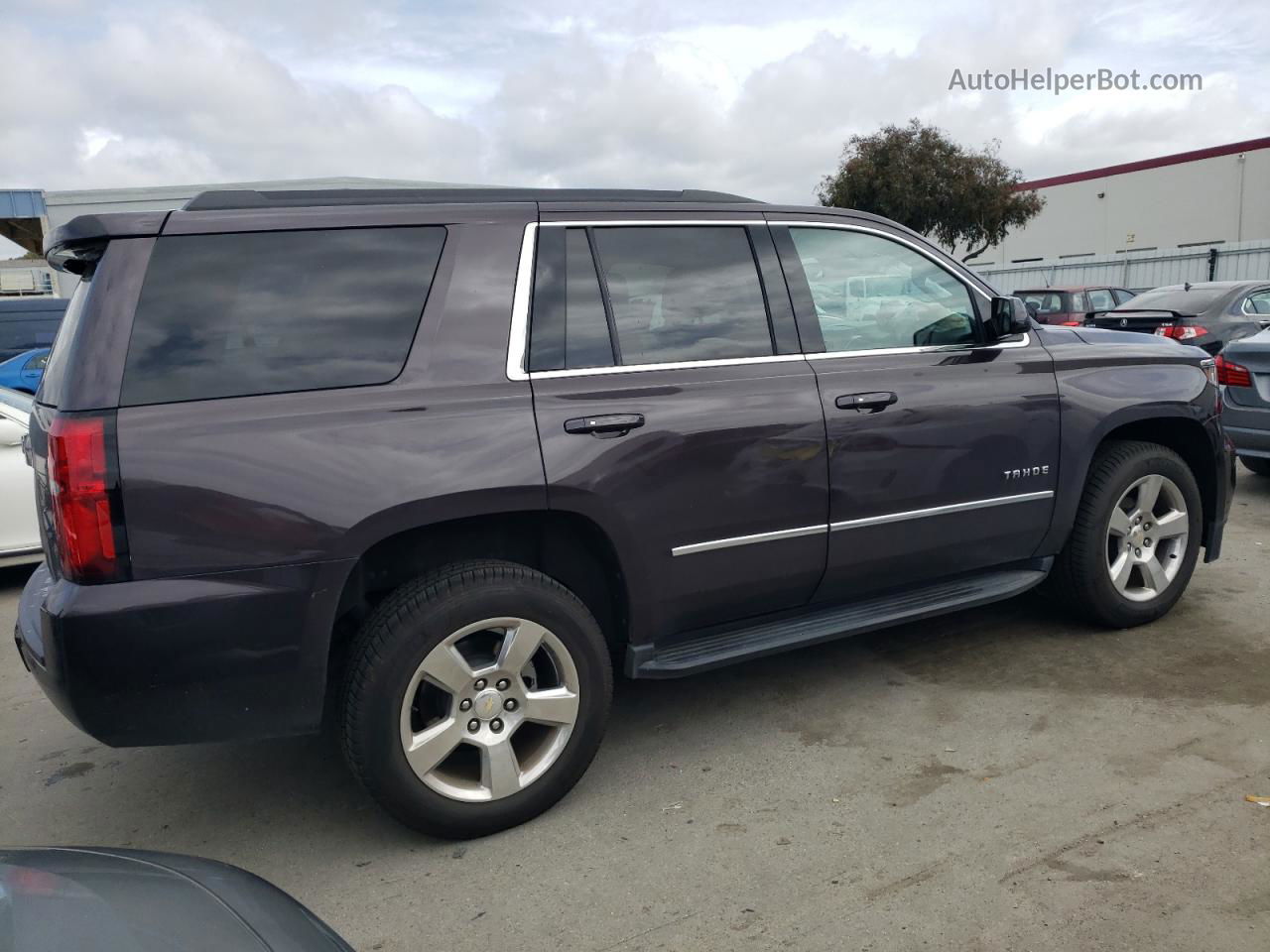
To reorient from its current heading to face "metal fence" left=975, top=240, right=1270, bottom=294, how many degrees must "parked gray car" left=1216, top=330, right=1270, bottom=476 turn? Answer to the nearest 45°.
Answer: approximately 45° to its left

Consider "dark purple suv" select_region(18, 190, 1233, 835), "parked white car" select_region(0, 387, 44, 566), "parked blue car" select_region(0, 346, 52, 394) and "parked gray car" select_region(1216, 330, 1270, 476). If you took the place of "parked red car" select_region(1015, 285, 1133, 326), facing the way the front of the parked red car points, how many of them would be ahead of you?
0

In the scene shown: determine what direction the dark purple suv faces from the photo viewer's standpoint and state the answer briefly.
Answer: facing away from the viewer and to the right of the viewer

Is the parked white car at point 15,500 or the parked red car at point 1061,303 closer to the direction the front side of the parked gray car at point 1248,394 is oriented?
the parked red car

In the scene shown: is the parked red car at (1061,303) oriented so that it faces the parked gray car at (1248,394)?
no

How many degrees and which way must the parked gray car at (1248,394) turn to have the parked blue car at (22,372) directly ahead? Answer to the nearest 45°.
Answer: approximately 135° to its left

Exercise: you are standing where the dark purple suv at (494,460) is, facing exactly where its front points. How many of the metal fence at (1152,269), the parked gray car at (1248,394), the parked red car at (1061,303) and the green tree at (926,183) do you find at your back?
0

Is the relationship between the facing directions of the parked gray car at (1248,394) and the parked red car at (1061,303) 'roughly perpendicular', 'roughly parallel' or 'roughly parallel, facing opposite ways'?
roughly parallel

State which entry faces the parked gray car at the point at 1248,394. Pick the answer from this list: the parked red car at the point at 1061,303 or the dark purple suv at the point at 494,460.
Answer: the dark purple suv

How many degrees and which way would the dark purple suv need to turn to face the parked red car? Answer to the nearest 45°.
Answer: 0° — it already faces it

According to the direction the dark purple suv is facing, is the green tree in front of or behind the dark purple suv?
in front

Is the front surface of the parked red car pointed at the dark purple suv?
no

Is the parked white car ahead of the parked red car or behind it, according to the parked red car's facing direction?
behind

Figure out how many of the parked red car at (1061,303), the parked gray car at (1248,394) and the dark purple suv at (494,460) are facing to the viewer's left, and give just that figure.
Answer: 0

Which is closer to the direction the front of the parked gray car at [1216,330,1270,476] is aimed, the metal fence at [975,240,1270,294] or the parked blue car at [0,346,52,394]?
the metal fence

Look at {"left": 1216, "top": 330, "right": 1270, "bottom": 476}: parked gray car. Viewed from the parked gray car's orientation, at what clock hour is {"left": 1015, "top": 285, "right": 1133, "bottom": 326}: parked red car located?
The parked red car is roughly at 10 o'clock from the parked gray car.

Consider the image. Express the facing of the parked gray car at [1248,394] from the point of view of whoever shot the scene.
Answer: facing away from the viewer and to the right of the viewer

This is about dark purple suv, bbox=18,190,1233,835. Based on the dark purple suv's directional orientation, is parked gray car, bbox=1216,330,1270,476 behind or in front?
in front
